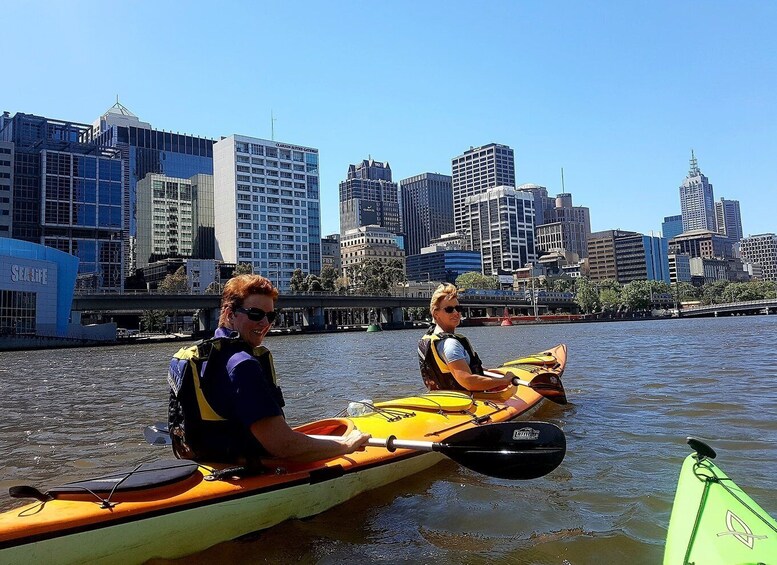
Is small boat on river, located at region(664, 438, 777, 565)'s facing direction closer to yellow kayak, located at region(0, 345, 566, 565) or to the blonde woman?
the blonde woman

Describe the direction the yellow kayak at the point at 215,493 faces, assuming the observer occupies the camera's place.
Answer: facing away from the viewer and to the right of the viewer

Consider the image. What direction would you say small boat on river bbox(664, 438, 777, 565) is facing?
away from the camera

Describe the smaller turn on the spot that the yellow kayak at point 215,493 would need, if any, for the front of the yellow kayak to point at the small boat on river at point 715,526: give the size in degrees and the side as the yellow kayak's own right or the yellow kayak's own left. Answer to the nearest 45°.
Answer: approximately 90° to the yellow kayak's own right

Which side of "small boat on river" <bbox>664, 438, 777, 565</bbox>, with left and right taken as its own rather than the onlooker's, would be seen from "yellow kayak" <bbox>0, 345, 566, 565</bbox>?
left
